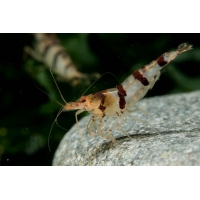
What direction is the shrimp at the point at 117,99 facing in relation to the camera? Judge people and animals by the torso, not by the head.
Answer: to the viewer's left
